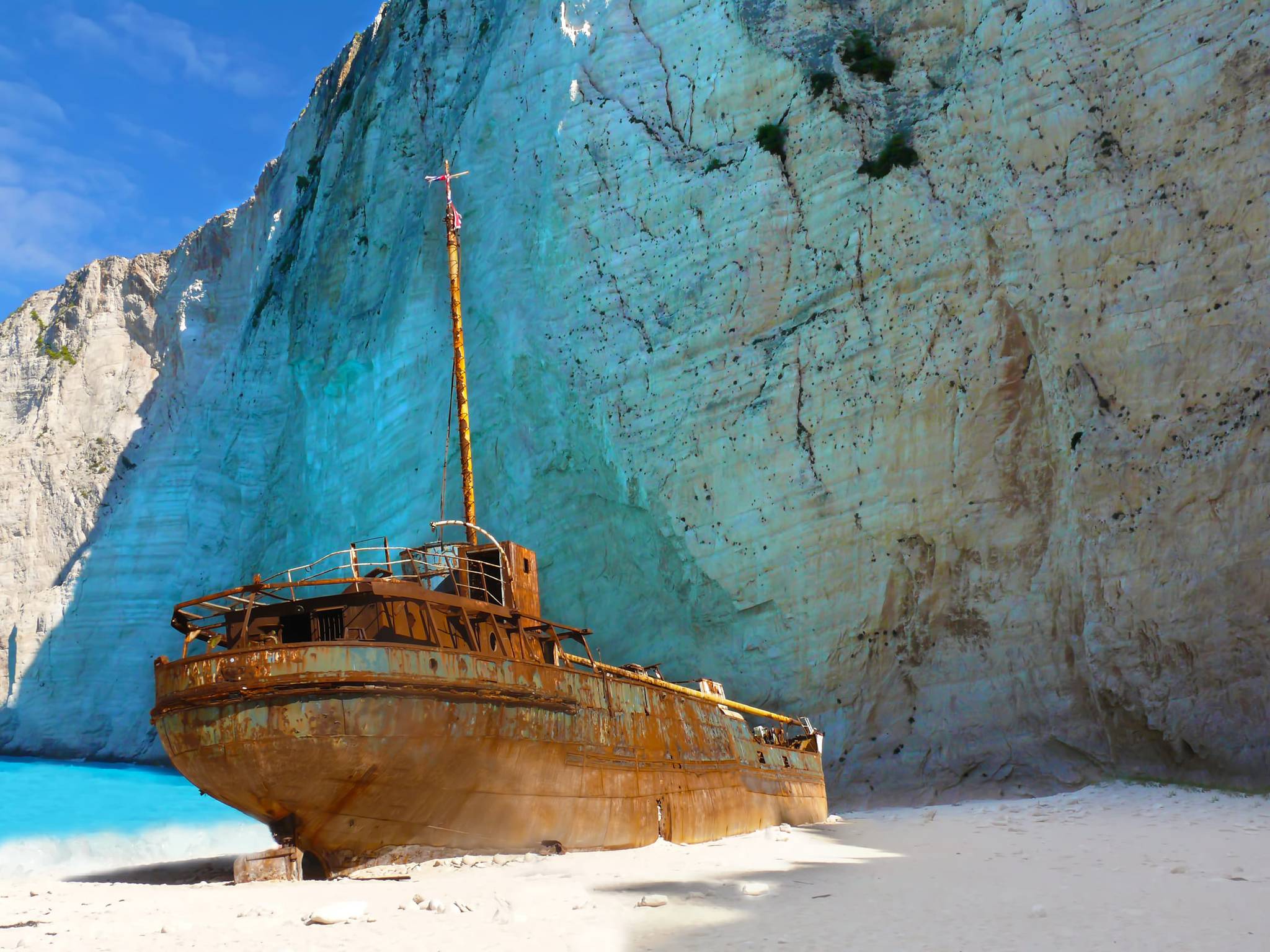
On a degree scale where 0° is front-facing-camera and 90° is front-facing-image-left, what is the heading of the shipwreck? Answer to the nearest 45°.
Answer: approximately 225°

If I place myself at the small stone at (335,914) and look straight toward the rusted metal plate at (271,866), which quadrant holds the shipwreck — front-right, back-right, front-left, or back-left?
front-right
